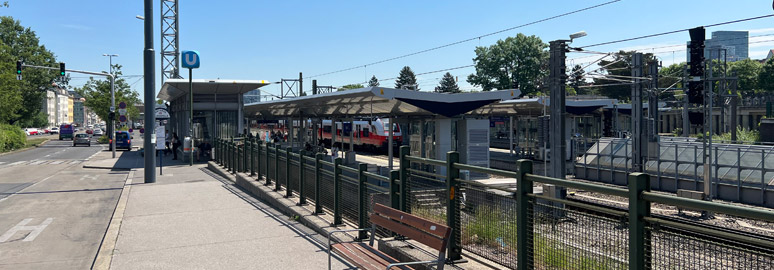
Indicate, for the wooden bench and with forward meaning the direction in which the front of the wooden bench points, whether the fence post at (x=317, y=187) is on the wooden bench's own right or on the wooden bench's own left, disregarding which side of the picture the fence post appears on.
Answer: on the wooden bench's own right

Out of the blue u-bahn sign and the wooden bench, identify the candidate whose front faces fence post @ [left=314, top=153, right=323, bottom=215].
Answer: the blue u-bahn sign

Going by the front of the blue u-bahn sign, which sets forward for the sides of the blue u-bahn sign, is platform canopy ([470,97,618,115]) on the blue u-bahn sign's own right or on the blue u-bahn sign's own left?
on the blue u-bahn sign's own left

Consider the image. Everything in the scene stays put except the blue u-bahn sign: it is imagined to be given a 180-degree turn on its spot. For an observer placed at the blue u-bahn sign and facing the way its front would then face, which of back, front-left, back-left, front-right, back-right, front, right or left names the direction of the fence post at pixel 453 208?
back

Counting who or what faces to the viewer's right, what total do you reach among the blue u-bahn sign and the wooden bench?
0

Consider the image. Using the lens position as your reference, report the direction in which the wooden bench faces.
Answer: facing the viewer and to the left of the viewer

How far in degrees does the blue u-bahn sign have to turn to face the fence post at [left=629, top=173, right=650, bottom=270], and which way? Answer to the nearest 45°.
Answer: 0° — it already faces it

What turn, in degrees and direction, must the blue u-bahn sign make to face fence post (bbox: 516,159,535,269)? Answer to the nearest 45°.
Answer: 0° — it already faces it

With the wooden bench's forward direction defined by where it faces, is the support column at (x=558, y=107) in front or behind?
behind

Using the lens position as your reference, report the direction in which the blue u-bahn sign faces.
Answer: facing the viewer

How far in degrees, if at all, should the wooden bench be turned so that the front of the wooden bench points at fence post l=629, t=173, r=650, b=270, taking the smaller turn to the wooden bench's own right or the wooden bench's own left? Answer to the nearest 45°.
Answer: approximately 90° to the wooden bench's own left

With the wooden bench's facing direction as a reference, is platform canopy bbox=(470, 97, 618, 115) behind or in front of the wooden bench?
behind

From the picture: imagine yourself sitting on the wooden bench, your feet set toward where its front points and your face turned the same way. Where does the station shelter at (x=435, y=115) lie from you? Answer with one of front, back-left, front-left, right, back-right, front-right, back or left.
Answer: back-right

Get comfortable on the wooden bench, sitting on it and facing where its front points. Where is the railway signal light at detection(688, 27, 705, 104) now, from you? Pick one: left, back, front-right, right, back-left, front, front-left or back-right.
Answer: back
